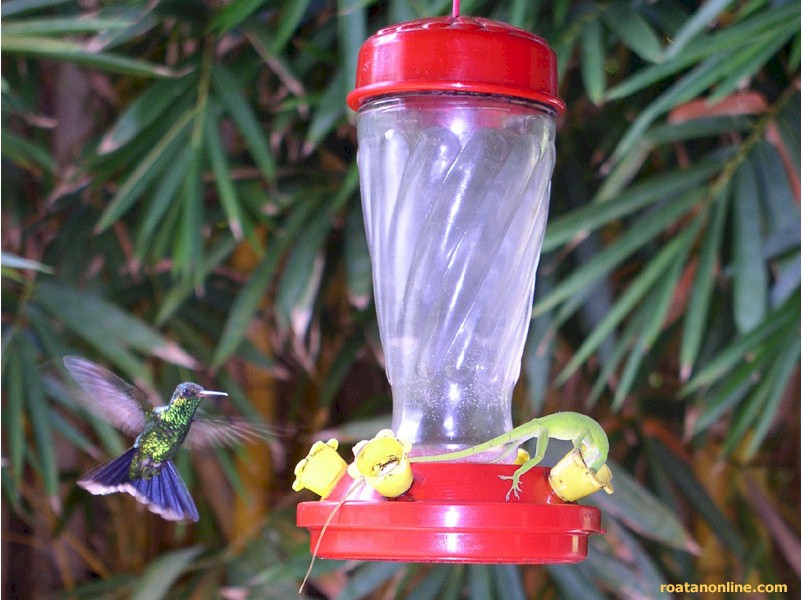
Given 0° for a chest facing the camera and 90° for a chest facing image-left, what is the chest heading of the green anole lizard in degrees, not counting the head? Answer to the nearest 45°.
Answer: approximately 270°

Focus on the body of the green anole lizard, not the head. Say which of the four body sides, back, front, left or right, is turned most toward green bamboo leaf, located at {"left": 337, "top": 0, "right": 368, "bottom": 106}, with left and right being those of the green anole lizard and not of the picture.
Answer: left

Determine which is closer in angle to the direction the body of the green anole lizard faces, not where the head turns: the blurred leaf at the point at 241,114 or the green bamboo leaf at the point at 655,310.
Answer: the green bamboo leaf

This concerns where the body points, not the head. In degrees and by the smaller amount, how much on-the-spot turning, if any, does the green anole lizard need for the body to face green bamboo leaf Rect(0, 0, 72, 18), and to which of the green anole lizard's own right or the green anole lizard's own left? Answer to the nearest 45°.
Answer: approximately 135° to the green anole lizard's own left

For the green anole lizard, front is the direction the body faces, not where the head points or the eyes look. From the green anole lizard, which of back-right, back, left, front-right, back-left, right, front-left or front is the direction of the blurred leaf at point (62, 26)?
back-left

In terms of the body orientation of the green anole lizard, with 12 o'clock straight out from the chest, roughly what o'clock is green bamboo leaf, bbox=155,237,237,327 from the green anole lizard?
The green bamboo leaf is roughly at 8 o'clock from the green anole lizard.

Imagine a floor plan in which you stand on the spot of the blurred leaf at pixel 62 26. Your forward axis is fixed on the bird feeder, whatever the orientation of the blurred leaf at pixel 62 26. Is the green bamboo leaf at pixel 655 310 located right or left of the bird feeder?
left

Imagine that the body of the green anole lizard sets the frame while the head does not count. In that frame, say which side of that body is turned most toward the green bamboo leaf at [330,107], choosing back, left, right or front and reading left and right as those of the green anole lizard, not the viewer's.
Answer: left

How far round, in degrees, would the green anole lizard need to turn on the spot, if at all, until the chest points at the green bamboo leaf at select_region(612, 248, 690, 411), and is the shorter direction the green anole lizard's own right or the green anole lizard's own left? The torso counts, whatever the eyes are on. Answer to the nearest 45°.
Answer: approximately 90° to the green anole lizard's own left

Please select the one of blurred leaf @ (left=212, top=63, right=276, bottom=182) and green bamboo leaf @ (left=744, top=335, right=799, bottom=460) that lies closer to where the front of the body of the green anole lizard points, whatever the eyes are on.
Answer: the green bamboo leaf

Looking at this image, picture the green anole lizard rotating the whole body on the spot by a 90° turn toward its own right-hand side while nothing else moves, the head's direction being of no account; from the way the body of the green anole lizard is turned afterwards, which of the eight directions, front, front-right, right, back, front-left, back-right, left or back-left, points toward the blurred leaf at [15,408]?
back-right

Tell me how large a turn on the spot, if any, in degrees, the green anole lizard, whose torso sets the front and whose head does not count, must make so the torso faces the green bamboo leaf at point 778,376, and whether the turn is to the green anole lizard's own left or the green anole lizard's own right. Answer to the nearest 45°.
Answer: approximately 45° to the green anole lizard's own left
